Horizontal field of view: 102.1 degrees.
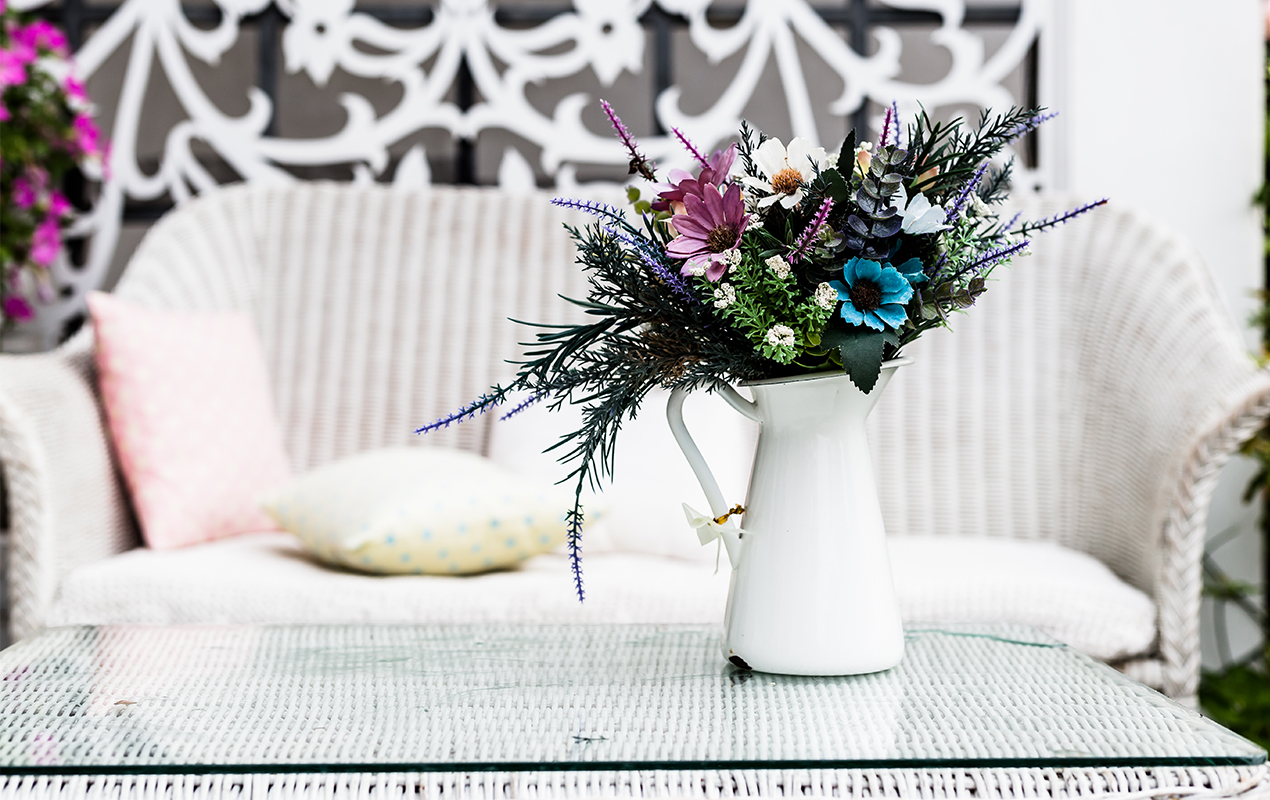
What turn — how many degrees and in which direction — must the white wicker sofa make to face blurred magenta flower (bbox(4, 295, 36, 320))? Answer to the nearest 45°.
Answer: approximately 90° to its right

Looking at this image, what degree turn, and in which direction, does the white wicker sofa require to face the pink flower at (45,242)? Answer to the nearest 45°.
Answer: approximately 90° to its right

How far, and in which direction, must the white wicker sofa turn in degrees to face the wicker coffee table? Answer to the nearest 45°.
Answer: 0° — it already faces it

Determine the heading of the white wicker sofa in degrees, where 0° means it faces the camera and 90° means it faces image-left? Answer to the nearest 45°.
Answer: approximately 0°

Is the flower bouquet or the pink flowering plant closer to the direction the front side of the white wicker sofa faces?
the flower bouquet

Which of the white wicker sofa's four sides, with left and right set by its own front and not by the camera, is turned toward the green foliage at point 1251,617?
left

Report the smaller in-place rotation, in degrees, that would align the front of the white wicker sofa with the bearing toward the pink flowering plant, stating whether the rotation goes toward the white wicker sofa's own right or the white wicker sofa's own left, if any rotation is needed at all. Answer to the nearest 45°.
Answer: approximately 90° to the white wicker sofa's own right
